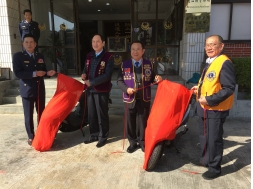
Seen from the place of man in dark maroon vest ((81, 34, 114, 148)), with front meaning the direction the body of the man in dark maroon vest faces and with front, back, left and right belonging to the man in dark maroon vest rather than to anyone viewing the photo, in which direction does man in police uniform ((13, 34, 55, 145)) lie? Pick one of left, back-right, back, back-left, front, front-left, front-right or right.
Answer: front-right

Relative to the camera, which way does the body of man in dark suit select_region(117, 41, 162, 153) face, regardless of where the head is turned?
toward the camera

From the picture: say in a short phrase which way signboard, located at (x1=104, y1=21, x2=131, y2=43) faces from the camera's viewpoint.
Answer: facing the viewer

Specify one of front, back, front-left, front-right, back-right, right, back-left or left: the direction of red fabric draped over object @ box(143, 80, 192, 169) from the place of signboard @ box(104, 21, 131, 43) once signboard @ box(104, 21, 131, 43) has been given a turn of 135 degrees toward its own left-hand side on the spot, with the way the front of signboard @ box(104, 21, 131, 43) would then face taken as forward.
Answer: back-right

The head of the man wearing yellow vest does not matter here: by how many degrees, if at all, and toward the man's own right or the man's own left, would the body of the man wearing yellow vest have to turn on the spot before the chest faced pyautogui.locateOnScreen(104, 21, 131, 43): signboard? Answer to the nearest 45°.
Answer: approximately 90° to the man's own right

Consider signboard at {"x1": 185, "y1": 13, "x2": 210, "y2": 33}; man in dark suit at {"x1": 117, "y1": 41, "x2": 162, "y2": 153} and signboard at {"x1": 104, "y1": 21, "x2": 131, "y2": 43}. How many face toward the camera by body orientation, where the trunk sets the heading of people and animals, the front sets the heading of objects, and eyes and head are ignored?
3

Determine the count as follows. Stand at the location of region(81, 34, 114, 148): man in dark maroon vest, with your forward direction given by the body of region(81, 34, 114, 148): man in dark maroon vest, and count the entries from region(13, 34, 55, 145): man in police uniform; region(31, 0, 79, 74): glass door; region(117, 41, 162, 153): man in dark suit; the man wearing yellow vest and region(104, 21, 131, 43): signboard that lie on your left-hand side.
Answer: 2

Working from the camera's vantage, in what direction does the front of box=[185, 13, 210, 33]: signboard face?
facing the viewer
